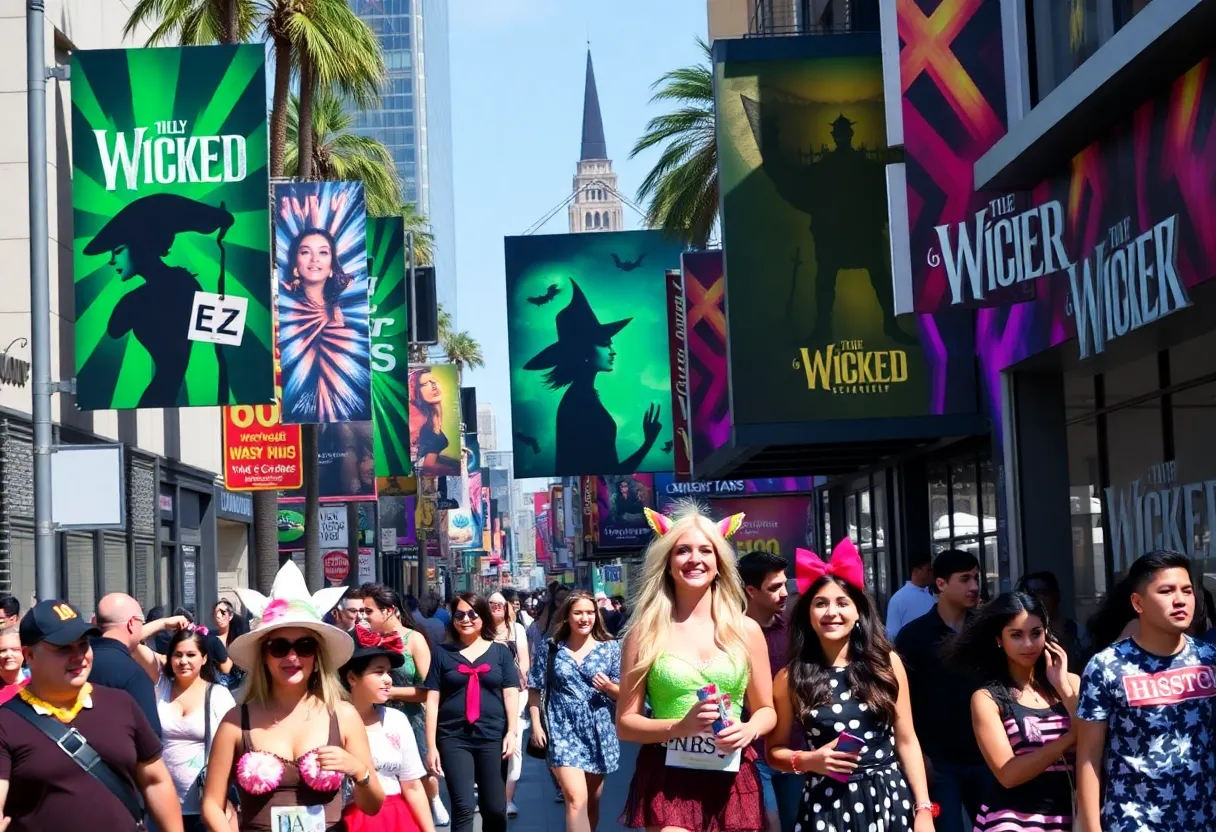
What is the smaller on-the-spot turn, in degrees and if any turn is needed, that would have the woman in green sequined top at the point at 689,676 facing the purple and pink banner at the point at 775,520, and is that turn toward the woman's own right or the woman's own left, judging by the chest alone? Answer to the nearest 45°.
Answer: approximately 180°

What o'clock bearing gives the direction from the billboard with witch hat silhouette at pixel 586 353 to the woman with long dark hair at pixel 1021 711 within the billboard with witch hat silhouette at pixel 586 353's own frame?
The woman with long dark hair is roughly at 12 o'clock from the billboard with witch hat silhouette.

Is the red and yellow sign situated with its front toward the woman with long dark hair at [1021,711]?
yes

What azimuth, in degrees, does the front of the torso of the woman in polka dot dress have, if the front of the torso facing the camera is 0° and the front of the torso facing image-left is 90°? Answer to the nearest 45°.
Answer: approximately 0°

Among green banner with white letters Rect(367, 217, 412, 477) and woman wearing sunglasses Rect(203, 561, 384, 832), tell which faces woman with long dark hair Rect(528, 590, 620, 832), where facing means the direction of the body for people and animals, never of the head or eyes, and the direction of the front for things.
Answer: the green banner with white letters

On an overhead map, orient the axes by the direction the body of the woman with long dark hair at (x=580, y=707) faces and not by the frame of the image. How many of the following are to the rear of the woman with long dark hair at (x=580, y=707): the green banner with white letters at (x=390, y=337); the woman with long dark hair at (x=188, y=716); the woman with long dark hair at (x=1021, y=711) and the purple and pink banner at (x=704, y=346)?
2

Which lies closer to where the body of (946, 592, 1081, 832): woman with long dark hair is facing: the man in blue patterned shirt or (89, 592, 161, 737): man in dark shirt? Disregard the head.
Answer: the man in blue patterned shirt

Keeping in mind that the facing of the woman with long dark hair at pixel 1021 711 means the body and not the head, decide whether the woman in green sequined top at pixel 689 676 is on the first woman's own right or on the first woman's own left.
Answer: on the first woman's own right
